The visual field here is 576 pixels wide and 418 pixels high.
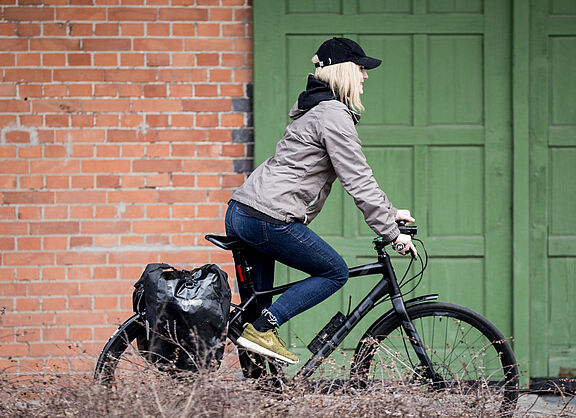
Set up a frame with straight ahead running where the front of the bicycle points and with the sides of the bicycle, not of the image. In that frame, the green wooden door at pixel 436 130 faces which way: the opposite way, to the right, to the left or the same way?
to the right

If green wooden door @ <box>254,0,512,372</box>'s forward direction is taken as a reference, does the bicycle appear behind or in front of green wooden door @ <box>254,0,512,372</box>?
in front

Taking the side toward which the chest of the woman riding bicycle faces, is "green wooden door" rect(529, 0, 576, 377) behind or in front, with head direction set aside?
in front

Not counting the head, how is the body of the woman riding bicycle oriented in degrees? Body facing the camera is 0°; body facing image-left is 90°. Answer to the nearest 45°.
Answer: approximately 270°

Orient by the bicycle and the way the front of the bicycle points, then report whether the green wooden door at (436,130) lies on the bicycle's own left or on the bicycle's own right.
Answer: on the bicycle's own left

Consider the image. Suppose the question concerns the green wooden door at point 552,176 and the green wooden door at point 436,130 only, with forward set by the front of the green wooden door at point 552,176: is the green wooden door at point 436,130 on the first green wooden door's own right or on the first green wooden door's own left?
on the first green wooden door's own right

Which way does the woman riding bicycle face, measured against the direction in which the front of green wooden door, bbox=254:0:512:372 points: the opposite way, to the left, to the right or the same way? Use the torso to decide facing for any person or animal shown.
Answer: to the left

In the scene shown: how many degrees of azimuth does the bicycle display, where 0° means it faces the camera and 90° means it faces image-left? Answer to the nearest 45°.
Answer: approximately 270°

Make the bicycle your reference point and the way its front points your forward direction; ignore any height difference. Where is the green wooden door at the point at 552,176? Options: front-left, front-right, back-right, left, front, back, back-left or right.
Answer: front-left

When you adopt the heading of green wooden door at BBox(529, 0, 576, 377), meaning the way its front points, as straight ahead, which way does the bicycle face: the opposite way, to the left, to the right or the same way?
to the left

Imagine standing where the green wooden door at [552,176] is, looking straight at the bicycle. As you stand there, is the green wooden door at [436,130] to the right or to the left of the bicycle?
right

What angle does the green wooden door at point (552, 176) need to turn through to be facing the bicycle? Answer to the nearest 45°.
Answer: approximately 45° to its right

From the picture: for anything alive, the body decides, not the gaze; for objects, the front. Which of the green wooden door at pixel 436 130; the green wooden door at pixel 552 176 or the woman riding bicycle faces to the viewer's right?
the woman riding bicycle

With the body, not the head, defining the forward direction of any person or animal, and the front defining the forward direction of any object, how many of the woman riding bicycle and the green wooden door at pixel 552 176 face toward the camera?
1
